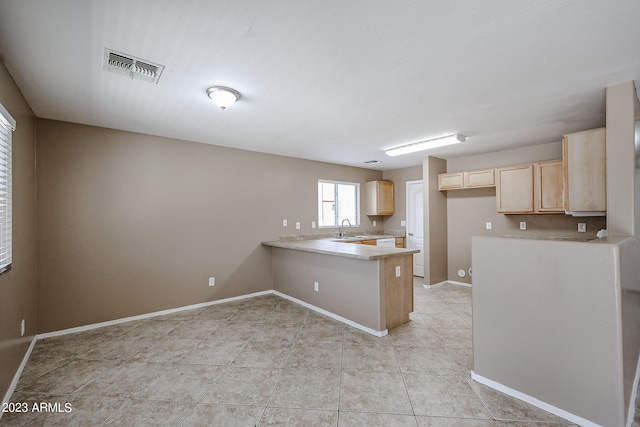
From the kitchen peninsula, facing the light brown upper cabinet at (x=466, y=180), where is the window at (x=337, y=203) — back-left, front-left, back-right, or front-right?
front-left

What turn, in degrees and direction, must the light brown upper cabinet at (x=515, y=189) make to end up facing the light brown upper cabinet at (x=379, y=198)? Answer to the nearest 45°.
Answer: approximately 45° to its right

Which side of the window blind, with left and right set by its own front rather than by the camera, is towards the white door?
front

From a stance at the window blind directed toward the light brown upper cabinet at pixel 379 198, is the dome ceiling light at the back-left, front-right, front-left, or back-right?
front-right

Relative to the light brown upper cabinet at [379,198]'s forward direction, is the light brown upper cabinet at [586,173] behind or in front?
in front

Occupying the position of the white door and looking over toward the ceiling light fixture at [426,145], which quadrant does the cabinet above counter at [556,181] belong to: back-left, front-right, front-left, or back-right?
front-left

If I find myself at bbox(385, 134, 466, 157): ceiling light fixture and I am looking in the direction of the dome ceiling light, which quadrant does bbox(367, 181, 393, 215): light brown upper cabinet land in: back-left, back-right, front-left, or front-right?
back-right

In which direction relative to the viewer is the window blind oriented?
to the viewer's right

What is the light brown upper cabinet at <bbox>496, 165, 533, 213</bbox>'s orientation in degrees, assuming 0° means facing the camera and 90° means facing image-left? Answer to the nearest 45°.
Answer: approximately 45°

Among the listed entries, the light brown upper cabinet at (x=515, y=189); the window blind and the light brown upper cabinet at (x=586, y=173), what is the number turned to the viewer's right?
1

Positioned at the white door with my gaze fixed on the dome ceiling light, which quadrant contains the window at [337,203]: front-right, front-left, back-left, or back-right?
front-right

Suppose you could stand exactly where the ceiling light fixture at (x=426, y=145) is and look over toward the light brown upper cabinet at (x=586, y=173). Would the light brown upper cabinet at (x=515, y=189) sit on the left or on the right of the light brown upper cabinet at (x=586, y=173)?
left

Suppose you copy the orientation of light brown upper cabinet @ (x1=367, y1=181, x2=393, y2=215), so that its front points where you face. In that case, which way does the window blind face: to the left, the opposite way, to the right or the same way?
to the left
